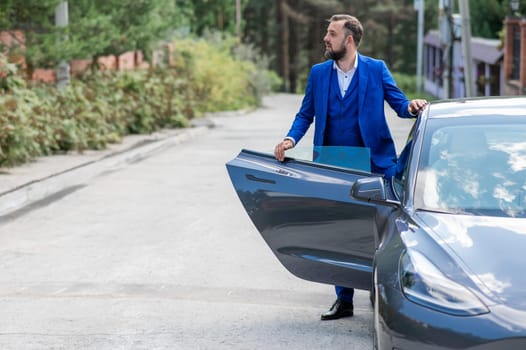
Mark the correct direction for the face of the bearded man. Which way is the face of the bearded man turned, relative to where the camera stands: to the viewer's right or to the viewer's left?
to the viewer's left

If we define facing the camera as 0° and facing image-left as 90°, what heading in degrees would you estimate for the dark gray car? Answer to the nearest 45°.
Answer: approximately 0°

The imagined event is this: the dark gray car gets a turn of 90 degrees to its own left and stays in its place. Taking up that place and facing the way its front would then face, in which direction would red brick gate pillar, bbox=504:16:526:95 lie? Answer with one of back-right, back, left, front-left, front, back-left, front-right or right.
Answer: left

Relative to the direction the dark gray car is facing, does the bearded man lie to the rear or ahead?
to the rear
